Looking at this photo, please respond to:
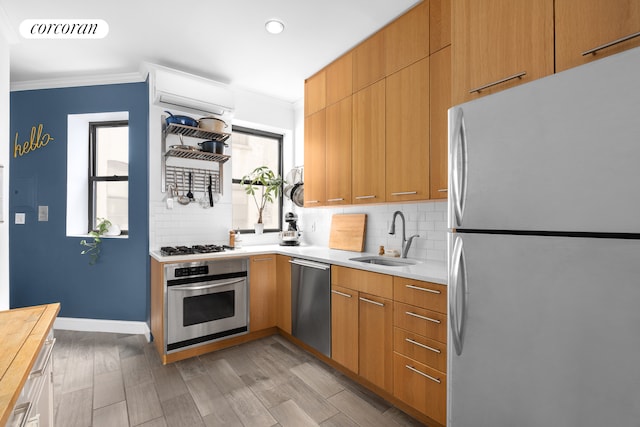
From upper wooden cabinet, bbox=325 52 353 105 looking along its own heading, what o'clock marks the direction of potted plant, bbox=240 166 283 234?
The potted plant is roughly at 3 o'clock from the upper wooden cabinet.

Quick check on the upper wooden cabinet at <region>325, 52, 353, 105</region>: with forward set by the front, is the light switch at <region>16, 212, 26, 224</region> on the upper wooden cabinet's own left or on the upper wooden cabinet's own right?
on the upper wooden cabinet's own right

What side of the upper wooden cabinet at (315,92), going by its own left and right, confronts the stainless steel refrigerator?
left

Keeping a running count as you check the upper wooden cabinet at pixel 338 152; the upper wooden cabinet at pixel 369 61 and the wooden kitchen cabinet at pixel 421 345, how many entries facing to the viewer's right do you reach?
0

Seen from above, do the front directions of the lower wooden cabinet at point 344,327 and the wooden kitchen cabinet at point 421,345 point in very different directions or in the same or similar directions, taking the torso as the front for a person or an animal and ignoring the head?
same or similar directions

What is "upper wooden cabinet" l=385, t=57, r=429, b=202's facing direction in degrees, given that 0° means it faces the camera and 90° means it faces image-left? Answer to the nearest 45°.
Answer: approximately 45°

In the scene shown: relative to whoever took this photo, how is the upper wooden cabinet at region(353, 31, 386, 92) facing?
facing the viewer and to the left of the viewer

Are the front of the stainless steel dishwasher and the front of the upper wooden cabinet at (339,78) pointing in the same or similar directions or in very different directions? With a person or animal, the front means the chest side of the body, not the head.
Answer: same or similar directions

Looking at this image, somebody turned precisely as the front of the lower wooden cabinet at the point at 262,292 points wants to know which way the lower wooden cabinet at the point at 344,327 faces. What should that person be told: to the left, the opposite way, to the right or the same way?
to the right

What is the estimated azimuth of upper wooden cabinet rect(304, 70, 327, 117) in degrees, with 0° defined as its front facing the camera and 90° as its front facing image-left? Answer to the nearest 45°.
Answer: approximately 45°

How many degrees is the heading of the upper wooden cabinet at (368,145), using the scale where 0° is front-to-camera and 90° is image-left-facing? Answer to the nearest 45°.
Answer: approximately 45°

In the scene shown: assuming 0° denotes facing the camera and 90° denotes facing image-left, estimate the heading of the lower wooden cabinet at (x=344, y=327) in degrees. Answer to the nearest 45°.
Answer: approximately 45°

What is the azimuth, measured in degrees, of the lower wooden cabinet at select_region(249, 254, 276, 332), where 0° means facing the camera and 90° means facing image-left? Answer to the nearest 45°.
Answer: approximately 315°

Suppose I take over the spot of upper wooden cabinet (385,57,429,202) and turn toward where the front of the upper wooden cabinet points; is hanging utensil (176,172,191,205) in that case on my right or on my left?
on my right

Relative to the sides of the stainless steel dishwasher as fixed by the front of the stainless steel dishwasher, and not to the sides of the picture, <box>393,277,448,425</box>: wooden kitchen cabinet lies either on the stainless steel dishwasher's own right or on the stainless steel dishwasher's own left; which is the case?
on the stainless steel dishwasher's own left

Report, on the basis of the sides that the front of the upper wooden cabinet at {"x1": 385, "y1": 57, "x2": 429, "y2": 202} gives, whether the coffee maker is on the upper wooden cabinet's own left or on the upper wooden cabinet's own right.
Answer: on the upper wooden cabinet's own right

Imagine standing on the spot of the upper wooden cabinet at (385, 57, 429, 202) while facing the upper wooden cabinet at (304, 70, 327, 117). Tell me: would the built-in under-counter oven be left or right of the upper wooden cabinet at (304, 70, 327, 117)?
left

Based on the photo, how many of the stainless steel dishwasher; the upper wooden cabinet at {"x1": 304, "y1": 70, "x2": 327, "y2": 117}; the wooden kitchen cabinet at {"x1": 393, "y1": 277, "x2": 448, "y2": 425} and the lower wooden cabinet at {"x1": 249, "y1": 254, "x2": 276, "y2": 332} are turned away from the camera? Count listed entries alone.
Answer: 0
